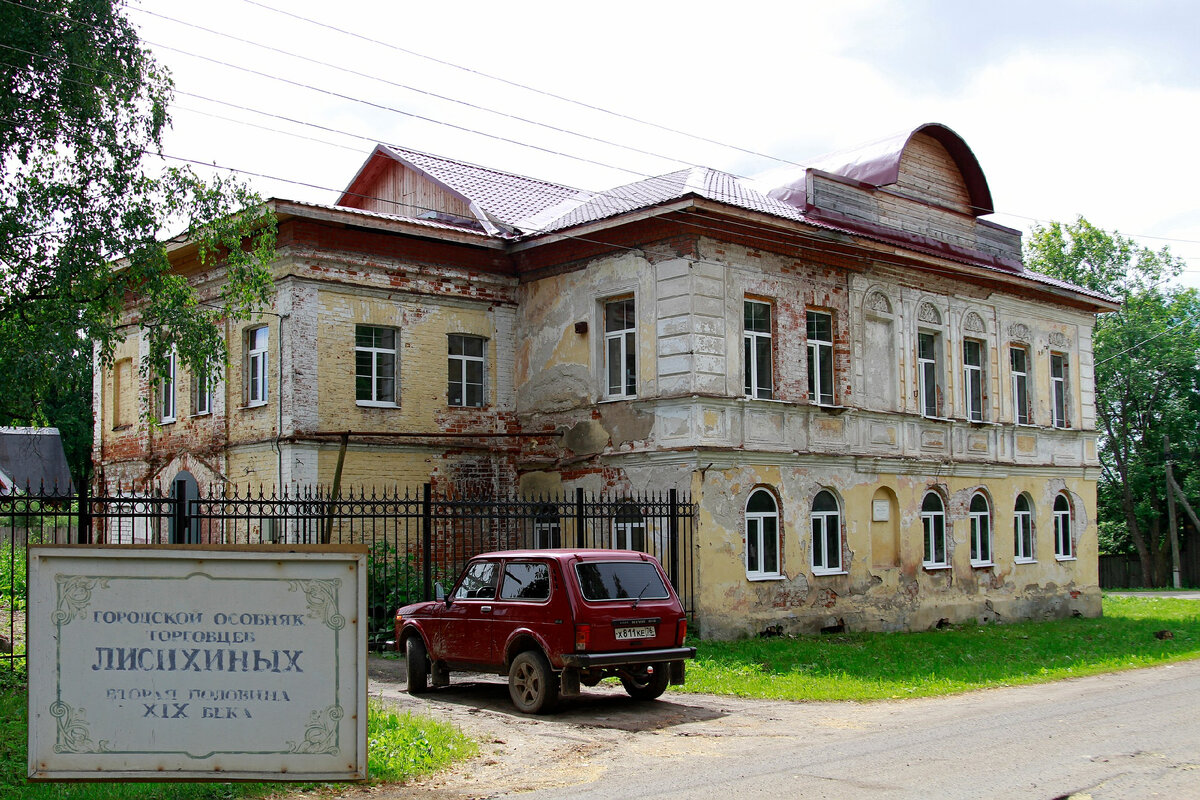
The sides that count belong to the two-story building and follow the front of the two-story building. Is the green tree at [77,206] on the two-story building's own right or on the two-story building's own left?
on the two-story building's own right

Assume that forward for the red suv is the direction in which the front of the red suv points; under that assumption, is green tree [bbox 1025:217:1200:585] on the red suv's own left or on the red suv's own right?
on the red suv's own right

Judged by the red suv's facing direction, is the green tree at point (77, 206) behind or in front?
in front

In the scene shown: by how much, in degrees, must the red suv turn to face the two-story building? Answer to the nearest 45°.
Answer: approximately 45° to its right

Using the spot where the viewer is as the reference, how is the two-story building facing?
facing the viewer and to the right of the viewer

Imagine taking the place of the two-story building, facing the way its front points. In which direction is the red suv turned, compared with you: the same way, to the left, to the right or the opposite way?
the opposite way

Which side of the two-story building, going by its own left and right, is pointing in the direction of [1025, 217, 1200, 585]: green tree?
left

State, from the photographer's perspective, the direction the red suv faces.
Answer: facing away from the viewer and to the left of the viewer

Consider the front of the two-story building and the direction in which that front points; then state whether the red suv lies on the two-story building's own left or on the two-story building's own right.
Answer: on the two-story building's own right
